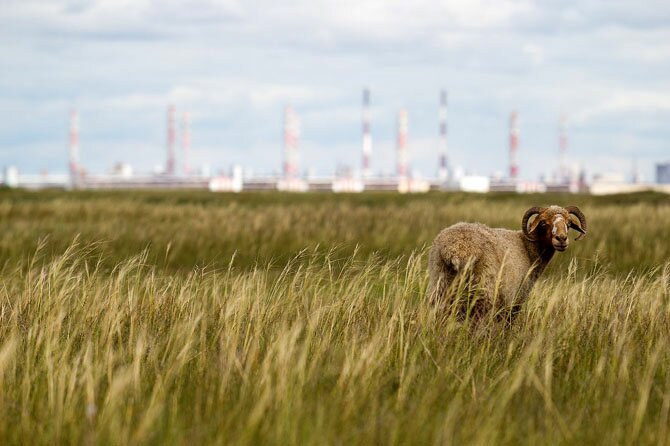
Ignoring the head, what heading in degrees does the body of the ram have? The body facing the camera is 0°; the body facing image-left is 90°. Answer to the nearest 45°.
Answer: approximately 225°
